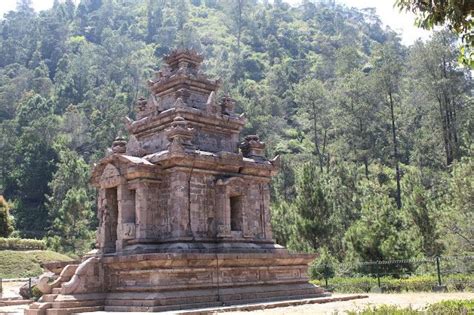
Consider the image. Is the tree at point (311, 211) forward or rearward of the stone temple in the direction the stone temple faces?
rearward

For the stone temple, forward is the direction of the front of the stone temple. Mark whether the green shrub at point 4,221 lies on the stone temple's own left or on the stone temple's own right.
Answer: on the stone temple's own right

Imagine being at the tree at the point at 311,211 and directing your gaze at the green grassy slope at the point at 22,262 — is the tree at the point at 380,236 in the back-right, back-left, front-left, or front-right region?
back-left

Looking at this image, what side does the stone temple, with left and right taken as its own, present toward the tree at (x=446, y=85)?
back

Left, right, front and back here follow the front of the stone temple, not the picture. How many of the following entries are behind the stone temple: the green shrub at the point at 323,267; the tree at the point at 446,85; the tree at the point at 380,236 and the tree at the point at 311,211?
4

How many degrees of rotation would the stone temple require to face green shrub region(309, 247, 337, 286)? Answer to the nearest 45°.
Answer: approximately 180°

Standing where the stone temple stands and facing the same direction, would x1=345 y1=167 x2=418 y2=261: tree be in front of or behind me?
behind

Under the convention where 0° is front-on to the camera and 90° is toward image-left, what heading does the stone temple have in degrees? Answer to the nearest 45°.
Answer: approximately 45°

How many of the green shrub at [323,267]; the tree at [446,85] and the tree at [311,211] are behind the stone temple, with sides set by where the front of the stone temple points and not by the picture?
3

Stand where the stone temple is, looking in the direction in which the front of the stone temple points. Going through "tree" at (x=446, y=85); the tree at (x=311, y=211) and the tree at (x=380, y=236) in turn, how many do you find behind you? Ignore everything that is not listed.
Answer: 3
